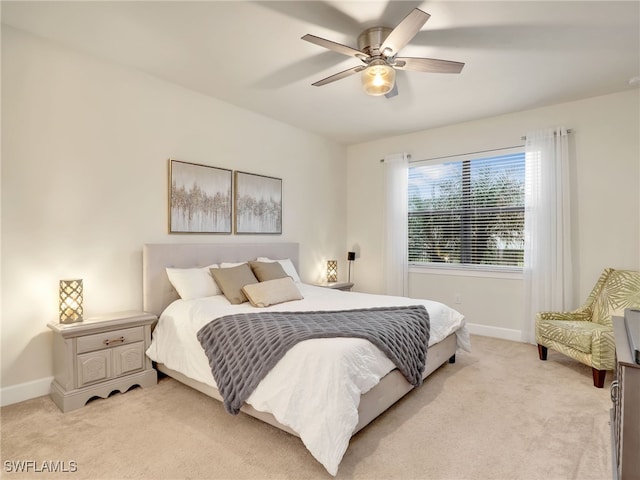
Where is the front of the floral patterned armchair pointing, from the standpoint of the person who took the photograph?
facing the viewer and to the left of the viewer

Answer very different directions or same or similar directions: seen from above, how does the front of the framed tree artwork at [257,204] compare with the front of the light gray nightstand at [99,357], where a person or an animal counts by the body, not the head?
same or similar directions

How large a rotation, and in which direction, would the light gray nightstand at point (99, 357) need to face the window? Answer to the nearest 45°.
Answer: approximately 45° to its left

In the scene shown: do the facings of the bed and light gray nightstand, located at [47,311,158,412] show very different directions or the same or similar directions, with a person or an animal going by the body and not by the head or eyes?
same or similar directions

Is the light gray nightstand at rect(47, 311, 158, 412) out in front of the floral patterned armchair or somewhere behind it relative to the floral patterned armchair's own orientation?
in front

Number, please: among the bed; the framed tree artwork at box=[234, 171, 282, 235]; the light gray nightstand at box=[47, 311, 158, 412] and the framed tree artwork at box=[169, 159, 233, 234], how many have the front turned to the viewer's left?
0

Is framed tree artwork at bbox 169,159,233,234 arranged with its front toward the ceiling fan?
yes

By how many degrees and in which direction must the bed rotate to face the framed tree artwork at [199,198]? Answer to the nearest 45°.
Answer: approximately 180°

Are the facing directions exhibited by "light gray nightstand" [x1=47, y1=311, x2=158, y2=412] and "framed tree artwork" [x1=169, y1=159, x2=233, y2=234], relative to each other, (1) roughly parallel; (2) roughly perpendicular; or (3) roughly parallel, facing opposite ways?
roughly parallel

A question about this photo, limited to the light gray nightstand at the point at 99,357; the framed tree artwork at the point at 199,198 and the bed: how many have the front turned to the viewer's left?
0

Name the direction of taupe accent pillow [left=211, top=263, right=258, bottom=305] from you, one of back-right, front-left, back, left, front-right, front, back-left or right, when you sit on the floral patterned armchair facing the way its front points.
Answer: front

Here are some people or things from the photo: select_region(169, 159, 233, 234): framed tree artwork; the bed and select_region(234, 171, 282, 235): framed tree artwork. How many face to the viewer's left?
0

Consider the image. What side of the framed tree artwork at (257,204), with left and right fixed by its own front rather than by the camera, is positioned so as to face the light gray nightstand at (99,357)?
right

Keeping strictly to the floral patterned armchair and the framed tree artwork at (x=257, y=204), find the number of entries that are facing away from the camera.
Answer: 0

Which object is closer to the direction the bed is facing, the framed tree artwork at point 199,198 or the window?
the window

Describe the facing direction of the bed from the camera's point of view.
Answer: facing the viewer and to the right of the viewer

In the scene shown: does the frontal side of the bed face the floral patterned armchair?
no

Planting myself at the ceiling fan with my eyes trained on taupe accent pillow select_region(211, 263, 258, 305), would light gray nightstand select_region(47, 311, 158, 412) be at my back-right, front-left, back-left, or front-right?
front-left

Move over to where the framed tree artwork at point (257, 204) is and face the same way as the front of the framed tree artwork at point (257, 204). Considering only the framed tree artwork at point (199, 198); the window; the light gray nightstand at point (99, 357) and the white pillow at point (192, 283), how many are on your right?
3

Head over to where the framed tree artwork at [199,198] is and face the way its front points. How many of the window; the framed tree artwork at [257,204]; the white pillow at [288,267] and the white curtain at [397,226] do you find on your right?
0

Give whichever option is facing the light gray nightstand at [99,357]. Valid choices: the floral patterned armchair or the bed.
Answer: the floral patterned armchair

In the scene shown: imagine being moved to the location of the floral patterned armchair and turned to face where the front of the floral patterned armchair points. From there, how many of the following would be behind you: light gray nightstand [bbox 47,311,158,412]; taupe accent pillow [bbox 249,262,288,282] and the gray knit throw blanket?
0

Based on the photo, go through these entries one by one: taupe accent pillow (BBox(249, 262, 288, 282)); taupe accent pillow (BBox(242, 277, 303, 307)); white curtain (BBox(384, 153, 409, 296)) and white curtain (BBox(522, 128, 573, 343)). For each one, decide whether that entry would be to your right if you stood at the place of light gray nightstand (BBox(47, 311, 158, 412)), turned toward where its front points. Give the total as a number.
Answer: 0
